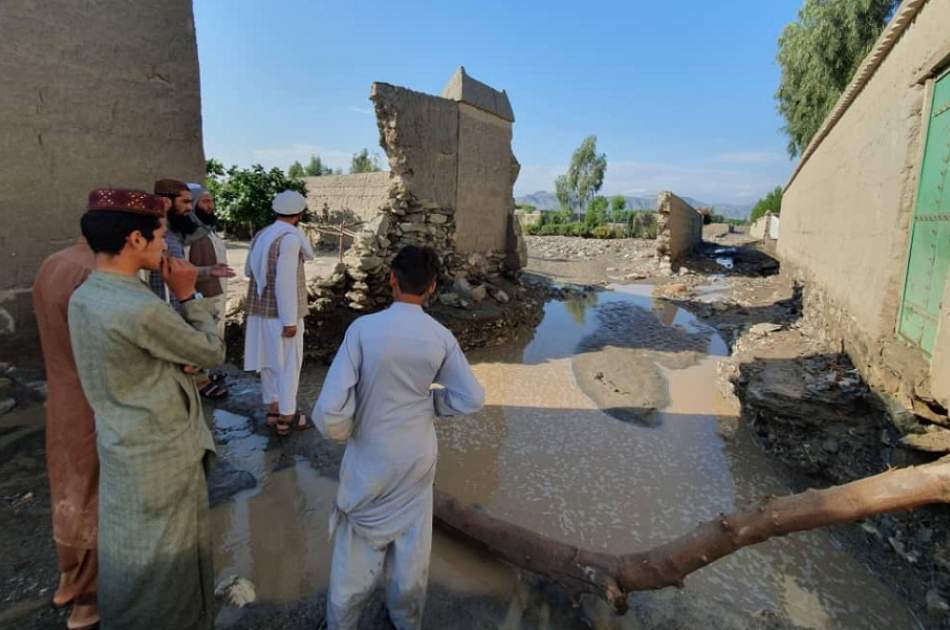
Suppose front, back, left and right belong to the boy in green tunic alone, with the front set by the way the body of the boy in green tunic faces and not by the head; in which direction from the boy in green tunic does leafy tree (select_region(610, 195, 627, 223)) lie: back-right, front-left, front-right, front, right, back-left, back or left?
front

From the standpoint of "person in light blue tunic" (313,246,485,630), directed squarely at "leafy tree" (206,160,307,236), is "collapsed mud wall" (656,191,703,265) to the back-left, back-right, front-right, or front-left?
front-right

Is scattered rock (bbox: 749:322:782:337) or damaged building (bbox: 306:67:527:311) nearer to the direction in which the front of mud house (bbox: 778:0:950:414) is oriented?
the damaged building

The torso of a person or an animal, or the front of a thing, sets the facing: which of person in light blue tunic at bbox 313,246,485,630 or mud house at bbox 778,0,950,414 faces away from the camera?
the person in light blue tunic

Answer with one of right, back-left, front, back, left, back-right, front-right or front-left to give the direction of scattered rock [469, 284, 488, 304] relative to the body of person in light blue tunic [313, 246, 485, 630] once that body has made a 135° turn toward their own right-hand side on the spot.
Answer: back-left

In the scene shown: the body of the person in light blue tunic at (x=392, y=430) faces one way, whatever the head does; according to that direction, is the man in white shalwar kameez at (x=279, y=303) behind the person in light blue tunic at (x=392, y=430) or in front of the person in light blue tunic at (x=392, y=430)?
in front

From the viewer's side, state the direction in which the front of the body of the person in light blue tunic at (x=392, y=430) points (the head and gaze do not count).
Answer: away from the camera

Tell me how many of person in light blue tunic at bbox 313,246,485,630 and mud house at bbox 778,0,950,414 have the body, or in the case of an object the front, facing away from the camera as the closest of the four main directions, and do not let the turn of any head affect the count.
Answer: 1

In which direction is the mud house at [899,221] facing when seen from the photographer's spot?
facing to the left of the viewer

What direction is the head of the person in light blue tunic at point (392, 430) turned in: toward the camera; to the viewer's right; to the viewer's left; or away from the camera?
away from the camera
